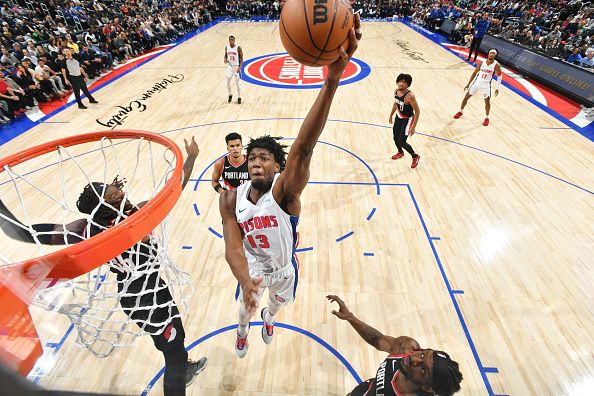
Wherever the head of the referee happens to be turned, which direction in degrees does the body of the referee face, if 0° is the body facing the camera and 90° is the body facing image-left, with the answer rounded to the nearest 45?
approximately 315°

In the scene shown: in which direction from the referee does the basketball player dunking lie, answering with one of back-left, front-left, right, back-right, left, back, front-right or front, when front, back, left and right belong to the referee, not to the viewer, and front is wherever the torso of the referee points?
front-right

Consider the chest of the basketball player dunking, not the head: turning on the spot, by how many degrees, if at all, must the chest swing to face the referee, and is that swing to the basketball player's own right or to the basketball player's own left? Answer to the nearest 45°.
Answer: approximately 90° to the basketball player's own right

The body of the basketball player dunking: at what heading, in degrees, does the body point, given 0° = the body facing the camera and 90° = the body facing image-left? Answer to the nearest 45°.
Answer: approximately 45°

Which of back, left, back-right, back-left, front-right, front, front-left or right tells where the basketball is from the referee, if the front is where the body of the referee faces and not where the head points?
front-right
